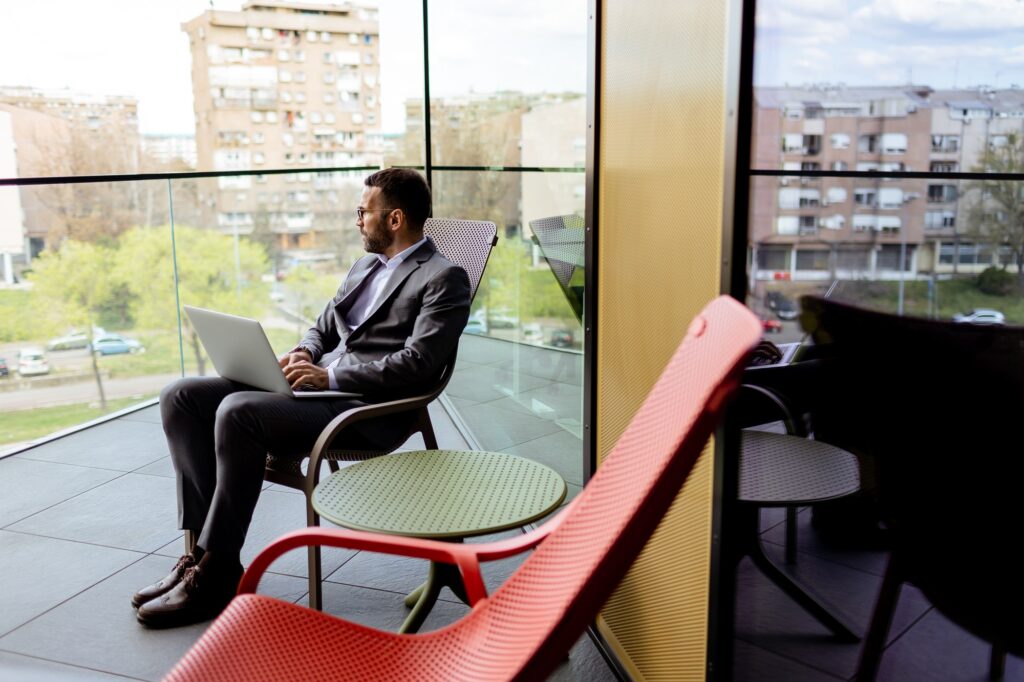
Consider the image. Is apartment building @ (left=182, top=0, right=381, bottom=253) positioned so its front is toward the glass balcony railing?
yes

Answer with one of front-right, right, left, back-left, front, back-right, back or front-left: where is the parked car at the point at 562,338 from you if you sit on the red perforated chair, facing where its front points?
right

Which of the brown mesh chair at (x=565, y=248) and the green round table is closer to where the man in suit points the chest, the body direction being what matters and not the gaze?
the green round table

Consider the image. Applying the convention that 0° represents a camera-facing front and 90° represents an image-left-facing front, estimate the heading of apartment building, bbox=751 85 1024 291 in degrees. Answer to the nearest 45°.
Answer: approximately 0°

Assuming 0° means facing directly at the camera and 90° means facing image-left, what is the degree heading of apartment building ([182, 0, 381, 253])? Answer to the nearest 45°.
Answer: approximately 0°

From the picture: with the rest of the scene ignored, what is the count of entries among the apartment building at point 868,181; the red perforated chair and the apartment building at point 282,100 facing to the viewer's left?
1

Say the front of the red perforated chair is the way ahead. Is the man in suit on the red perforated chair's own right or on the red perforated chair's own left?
on the red perforated chair's own right

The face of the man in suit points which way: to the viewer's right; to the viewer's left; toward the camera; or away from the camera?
to the viewer's left

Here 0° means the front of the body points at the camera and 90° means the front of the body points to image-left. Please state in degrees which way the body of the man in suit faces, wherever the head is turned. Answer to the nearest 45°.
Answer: approximately 45°
